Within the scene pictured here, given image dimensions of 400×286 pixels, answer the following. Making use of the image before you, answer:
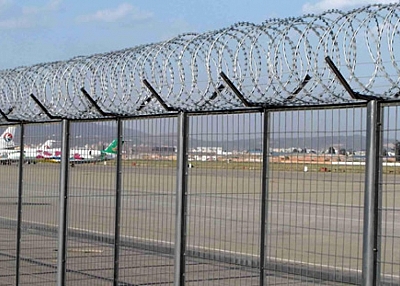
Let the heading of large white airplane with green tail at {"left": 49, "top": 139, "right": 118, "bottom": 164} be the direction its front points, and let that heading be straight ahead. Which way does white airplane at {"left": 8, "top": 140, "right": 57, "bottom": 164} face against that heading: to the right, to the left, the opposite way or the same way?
the same way

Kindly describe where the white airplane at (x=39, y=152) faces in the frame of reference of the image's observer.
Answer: facing to the left of the viewer

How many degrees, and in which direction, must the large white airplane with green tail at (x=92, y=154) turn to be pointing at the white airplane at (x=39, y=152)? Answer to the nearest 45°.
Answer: approximately 45° to its right

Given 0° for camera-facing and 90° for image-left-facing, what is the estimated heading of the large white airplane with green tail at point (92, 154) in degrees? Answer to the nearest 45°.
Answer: approximately 90°

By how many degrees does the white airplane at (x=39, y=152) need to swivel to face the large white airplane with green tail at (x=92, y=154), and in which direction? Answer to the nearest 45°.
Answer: approximately 135° to its left

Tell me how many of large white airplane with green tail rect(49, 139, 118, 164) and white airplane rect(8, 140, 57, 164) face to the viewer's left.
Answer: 2
